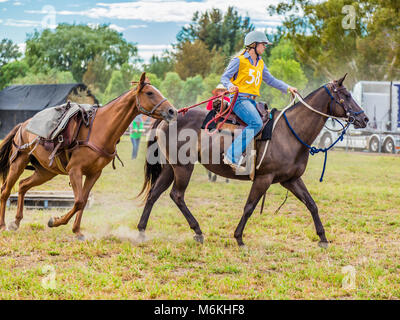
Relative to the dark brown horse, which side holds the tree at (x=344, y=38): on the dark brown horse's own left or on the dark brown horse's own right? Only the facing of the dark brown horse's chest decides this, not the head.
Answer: on the dark brown horse's own left

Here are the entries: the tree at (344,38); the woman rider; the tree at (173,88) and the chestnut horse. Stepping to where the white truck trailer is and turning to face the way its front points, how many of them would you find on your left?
2

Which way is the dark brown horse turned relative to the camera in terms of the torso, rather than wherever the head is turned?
to the viewer's right

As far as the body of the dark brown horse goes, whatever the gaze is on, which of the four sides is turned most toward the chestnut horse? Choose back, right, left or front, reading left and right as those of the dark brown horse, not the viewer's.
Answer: back

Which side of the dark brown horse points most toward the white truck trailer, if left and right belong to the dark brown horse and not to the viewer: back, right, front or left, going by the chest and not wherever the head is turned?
left
